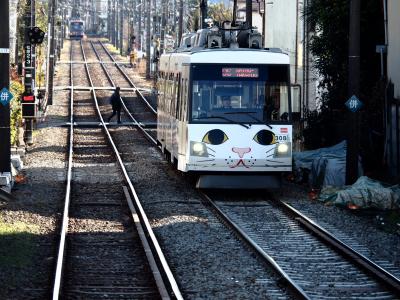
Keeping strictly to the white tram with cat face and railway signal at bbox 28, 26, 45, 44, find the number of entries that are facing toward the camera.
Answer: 2

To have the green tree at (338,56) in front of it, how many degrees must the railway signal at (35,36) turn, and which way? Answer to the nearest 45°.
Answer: approximately 45° to its left

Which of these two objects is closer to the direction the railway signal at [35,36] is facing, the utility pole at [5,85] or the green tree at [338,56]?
the utility pole

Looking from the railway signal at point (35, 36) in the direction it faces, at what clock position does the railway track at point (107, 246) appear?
The railway track is roughly at 12 o'clock from the railway signal.

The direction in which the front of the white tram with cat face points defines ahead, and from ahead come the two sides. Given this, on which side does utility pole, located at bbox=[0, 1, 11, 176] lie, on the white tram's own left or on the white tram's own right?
on the white tram's own right

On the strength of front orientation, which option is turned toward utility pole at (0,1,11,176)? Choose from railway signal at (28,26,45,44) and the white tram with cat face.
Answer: the railway signal

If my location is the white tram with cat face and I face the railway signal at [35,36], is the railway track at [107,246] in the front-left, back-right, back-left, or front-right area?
back-left

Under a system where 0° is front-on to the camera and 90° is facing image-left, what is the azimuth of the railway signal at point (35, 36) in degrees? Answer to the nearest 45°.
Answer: approximately 0°

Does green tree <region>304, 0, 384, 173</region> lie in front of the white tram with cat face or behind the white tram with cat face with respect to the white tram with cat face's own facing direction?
behind
